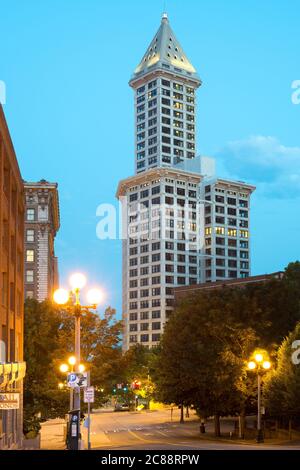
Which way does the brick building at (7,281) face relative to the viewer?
to the viewer's right

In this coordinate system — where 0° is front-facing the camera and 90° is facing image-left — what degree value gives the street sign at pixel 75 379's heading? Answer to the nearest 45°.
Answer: approximately 0°

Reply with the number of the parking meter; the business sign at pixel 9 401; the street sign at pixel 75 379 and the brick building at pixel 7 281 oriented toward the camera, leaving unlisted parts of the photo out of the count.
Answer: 3

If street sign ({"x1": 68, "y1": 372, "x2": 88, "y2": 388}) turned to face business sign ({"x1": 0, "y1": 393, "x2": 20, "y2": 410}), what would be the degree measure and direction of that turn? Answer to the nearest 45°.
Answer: approximately 90° to its right

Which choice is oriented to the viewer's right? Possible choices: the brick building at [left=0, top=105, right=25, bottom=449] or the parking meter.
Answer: the brick building
